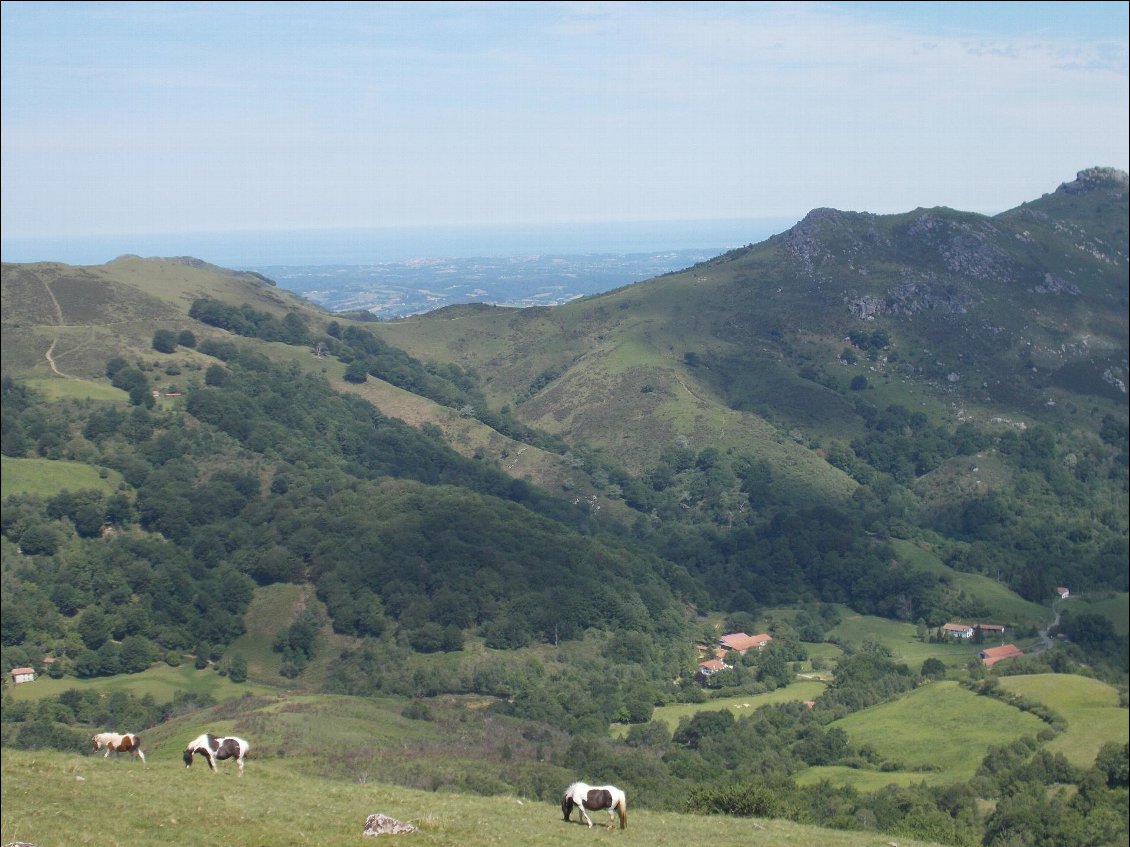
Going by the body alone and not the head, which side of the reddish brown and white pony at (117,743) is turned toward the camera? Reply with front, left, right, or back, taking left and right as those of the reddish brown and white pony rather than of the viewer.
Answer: left

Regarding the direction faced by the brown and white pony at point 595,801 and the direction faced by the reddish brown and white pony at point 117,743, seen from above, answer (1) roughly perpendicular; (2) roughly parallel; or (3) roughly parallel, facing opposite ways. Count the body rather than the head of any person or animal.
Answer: roughly parallel

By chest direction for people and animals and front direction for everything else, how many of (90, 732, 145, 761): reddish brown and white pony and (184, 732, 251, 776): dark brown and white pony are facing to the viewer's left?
2

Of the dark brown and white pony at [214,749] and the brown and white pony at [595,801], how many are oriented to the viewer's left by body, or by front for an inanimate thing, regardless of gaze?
2

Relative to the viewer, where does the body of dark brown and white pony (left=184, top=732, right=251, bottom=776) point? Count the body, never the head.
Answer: to the viewer's left

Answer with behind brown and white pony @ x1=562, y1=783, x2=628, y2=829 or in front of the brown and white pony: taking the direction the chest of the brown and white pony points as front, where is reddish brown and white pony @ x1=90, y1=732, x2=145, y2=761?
in front

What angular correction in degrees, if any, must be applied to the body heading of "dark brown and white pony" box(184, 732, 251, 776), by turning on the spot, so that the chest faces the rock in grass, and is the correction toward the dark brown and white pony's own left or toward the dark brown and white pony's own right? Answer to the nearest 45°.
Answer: approximately 90° to the dark brown and white pony's own left

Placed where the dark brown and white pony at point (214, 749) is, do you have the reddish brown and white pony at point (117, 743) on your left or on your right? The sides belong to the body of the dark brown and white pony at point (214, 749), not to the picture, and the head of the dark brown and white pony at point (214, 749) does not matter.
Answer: on your right

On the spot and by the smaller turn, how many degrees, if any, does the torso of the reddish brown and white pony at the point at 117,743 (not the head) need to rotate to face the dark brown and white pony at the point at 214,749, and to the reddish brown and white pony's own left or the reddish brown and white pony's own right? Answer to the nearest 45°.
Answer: approximately 135° to the reddish brown and white pony's own left

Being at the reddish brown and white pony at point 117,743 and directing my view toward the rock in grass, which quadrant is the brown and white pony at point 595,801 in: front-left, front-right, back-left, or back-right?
front-left

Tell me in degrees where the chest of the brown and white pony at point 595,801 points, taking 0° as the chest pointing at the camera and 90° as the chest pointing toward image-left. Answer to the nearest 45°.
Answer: approximately 90°

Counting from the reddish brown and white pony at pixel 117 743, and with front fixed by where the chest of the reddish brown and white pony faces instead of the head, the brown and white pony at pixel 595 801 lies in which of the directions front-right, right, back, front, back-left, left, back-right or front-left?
back-left

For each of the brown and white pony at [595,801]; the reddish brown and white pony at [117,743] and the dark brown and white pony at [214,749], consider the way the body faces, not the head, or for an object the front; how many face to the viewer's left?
3

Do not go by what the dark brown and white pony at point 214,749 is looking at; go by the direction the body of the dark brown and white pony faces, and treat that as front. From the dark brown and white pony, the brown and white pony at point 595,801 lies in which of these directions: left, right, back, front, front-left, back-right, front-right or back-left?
back-left
